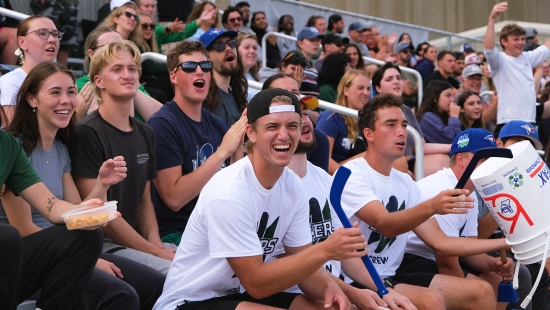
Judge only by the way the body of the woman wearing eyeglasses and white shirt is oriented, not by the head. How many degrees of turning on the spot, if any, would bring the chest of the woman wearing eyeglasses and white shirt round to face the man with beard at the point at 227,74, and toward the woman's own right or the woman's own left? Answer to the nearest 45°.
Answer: approximately 45° to the woman's own left

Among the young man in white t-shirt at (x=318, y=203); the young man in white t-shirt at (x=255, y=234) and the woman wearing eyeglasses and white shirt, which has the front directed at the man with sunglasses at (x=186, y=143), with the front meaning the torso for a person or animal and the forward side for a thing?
the woman wearing eyeglasses and white shirt

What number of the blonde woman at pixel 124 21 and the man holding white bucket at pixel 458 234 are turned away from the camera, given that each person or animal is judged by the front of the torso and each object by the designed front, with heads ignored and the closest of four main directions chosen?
0

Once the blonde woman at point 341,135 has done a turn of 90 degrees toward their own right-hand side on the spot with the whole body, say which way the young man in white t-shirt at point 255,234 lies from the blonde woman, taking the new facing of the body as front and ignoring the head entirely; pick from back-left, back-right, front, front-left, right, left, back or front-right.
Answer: front-left

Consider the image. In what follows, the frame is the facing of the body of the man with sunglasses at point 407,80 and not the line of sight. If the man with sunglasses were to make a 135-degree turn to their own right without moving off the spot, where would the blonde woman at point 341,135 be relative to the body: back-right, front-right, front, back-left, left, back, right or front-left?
left

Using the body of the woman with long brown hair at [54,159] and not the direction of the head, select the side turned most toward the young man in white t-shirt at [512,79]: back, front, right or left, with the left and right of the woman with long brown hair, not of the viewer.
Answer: left

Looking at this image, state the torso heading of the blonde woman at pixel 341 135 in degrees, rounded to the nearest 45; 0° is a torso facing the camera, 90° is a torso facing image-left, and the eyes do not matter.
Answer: approximately 315°

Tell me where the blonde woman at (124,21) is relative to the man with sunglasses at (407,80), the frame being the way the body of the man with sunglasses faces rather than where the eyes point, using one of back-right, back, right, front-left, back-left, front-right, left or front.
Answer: right

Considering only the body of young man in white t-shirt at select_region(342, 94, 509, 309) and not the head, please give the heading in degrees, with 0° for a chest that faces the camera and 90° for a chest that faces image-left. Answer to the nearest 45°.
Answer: approximately 315°

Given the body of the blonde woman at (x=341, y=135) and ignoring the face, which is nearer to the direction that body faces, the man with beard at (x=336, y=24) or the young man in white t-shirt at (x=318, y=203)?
the young man in white t-shirt

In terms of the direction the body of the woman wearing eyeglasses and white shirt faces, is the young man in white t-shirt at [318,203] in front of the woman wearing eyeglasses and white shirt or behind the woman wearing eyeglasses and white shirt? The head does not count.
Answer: in front
